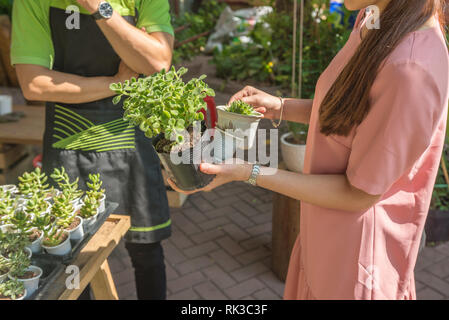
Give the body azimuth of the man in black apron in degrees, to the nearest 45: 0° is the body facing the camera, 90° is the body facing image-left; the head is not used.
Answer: approximately 0°

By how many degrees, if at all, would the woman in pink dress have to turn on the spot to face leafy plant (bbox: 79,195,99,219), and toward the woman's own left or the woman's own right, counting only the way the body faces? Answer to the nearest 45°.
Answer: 0° — they already face it

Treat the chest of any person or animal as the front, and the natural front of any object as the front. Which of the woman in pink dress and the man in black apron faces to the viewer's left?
the woman in pink dress

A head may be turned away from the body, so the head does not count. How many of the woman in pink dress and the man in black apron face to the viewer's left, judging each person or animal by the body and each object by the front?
1

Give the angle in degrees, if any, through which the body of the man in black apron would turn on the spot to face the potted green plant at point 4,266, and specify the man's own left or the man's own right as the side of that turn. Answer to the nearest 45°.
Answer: approximately 45° to the man's own right

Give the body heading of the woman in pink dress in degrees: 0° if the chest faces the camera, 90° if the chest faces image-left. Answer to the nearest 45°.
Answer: approximately 90°

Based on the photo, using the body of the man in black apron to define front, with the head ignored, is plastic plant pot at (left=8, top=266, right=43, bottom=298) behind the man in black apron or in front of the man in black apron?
in front

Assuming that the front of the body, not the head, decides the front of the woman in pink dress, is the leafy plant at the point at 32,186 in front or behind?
in front

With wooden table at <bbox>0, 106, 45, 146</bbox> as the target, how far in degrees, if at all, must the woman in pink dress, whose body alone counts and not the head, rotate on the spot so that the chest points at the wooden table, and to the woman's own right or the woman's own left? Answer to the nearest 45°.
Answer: approximately 45° to the woman's own right

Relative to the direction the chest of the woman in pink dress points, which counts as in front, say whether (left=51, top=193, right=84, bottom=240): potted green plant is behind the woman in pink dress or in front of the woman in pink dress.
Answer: in front
